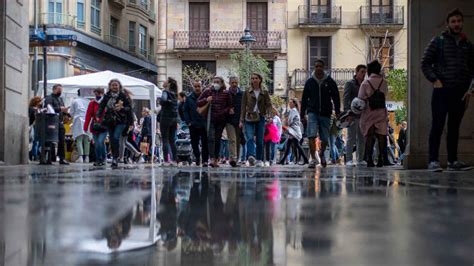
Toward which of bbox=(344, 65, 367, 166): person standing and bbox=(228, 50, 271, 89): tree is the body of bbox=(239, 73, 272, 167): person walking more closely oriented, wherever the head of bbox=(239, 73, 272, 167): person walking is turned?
the person standing

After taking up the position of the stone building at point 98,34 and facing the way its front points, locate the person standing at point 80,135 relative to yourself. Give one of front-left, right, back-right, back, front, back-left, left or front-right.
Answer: front-right

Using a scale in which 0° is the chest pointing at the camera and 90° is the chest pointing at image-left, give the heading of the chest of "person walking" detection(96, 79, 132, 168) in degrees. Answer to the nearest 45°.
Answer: approximately 0°

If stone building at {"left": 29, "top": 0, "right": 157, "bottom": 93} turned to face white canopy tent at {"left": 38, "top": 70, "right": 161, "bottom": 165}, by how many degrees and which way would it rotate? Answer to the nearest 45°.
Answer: approximately 45° to its right

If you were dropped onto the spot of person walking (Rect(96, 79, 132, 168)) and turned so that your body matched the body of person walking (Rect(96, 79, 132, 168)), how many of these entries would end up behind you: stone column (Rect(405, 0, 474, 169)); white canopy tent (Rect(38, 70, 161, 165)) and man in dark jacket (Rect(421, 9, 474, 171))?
1

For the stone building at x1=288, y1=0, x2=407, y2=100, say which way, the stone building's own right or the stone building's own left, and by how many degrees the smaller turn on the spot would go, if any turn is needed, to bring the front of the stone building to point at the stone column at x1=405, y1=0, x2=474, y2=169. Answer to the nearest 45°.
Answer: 0° — it already faces it

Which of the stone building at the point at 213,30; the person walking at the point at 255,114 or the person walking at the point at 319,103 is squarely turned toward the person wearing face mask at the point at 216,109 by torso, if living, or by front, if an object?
the stone building
